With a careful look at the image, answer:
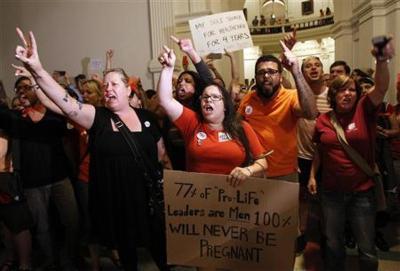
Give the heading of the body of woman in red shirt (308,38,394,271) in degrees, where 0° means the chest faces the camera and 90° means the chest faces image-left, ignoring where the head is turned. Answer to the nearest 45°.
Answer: approximately 0°

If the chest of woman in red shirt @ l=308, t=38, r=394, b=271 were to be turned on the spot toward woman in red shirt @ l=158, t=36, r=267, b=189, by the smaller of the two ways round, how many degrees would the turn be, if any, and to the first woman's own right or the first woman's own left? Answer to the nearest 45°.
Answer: approximately 45° to the first woman's own right

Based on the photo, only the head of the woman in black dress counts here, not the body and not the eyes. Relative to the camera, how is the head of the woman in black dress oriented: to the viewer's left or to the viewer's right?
to the viewer's left

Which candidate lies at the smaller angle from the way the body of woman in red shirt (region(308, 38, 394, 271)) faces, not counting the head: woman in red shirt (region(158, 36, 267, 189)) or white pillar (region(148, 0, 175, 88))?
the woman in red shirt

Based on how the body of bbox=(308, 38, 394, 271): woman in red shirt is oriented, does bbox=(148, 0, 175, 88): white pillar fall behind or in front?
behind

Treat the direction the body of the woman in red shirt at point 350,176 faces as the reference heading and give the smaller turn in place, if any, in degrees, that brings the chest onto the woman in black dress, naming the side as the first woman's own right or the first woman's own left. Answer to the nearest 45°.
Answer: approximately 90° to the first woman's own right

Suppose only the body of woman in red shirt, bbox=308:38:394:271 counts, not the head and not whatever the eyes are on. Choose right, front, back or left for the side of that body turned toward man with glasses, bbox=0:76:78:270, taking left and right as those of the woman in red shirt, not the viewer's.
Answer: right
